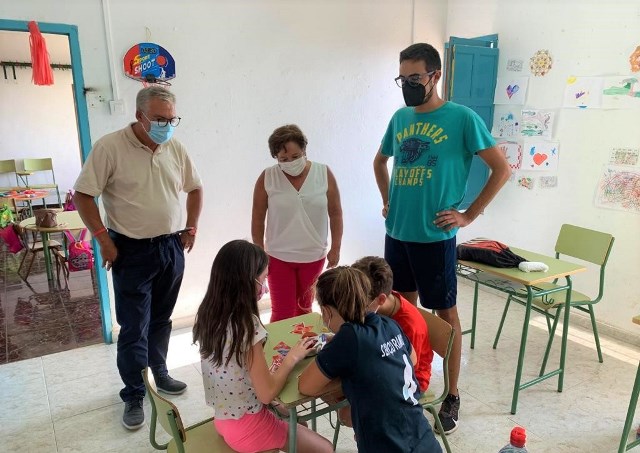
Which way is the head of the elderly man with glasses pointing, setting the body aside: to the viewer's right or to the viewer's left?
to the viewer's right

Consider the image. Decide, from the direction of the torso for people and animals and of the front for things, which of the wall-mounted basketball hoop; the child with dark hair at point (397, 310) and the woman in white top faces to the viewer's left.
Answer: the child with dark hair

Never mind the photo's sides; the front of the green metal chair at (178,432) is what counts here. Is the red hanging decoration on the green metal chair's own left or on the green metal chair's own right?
on the green metal chair's own left

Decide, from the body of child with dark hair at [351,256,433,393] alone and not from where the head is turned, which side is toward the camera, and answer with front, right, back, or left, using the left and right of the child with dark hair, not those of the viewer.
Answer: left

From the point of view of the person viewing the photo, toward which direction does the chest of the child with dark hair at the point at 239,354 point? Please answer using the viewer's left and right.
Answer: facing away from the viewer and to the right of the viewer

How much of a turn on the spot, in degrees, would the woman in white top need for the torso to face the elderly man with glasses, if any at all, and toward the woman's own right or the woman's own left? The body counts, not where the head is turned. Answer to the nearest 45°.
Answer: approximately 90° to the woman's own right

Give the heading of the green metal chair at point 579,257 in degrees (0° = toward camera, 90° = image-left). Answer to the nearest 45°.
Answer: approximately 45°

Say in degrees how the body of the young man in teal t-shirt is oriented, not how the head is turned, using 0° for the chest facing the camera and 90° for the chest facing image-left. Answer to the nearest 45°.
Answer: approximately 45°

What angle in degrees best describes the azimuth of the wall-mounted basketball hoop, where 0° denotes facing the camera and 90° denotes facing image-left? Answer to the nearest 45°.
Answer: approximately 0°

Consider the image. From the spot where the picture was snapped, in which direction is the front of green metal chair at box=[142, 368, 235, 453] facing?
facing away from the viewer and to the right of the viewer
